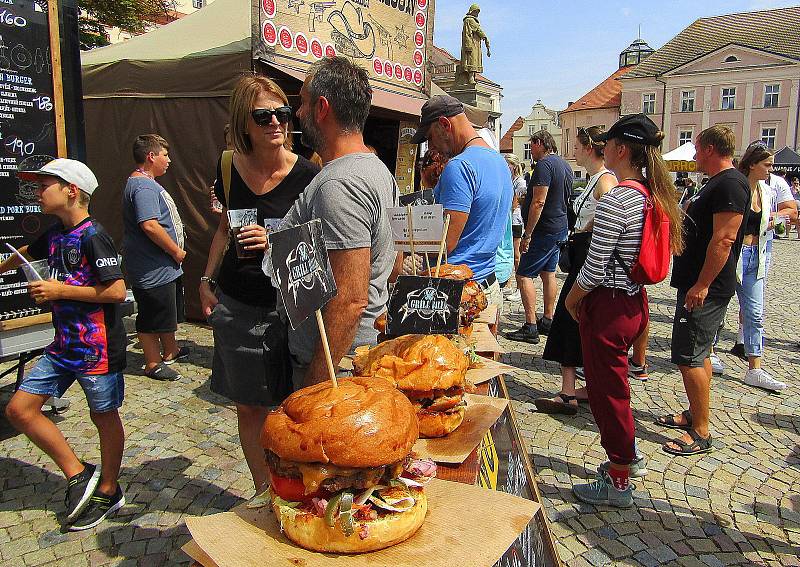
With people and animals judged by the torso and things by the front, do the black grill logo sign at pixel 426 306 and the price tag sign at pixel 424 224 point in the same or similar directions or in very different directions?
same or similar directions

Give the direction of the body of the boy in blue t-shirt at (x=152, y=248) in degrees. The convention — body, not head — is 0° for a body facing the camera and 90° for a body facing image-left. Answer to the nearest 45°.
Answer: approximately 270°

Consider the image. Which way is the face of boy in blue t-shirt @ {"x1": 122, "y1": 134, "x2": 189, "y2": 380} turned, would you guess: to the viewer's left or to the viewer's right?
to the viewer's right

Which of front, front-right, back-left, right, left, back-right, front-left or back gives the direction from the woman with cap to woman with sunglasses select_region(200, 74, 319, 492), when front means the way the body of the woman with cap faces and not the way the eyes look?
front-left

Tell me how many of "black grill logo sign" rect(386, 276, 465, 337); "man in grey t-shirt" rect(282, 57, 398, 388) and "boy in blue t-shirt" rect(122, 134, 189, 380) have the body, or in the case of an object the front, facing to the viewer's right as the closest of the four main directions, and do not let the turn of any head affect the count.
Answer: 1

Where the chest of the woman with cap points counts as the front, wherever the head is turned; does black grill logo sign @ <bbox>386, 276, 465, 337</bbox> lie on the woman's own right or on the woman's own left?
on the woman's own left

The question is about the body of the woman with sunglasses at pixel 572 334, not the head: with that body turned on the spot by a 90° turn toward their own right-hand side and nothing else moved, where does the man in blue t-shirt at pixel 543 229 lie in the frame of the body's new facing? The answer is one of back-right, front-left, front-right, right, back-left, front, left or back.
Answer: front

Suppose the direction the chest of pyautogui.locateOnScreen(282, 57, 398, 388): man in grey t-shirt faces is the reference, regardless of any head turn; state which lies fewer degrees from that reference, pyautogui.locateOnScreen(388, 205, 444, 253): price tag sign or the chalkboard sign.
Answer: the chalkboard sign

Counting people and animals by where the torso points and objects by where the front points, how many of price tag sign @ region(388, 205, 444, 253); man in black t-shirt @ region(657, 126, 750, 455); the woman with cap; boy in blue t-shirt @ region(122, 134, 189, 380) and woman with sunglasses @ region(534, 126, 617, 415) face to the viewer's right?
1

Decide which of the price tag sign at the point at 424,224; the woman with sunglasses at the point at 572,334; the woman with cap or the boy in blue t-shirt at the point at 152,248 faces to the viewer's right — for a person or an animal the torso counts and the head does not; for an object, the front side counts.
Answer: the boy in blue t-shirt

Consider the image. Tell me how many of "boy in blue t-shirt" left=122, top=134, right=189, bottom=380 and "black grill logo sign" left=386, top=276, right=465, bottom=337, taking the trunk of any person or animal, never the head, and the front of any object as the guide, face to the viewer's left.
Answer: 0

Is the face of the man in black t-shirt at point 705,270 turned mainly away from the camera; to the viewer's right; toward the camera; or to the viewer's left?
to the viewer's left
